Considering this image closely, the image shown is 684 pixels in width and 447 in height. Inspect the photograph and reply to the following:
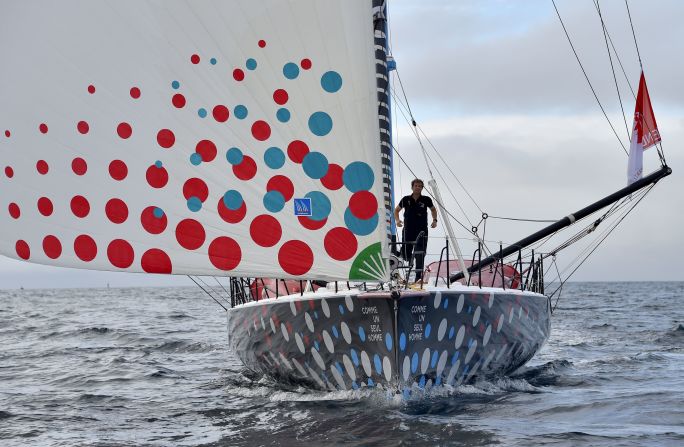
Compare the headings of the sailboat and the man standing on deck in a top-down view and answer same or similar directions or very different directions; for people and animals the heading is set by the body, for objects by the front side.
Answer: same or similar directions

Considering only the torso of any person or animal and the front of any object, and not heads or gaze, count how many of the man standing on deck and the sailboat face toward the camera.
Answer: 2

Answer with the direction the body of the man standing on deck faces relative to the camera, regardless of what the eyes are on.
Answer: toward the camera

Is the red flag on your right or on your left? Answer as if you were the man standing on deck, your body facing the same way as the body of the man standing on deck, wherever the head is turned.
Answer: on your left

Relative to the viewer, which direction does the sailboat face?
toward the camera
